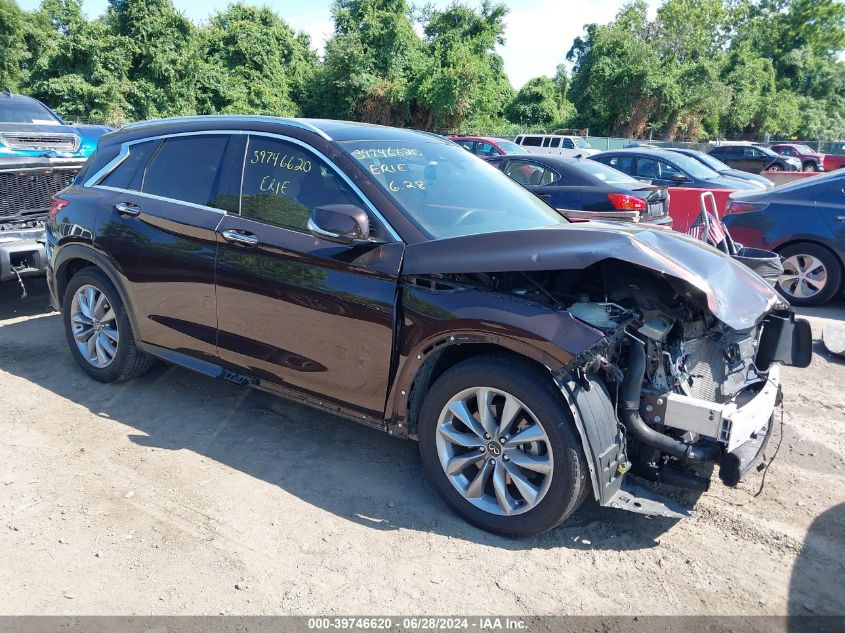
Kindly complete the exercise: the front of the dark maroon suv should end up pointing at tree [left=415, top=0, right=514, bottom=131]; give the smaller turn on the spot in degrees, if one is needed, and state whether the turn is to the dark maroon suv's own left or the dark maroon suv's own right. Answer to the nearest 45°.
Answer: approximately 135° to the dark maroon suv's own left

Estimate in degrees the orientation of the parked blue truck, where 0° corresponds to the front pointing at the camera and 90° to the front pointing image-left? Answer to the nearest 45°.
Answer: approximately 0°

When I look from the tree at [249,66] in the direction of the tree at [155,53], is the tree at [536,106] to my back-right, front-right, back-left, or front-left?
back-right

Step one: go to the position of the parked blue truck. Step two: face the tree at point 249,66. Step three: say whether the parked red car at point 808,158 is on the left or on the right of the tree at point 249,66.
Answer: right

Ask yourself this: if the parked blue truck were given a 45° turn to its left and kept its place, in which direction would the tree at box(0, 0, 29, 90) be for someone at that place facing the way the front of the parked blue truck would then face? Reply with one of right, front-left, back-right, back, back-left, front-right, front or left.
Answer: back-left

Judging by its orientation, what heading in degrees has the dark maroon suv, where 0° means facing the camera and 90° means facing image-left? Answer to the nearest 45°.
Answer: approximately 315°

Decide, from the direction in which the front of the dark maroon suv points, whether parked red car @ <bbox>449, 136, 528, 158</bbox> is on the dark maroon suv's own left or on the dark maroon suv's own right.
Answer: on the dark maroon suv's own left
